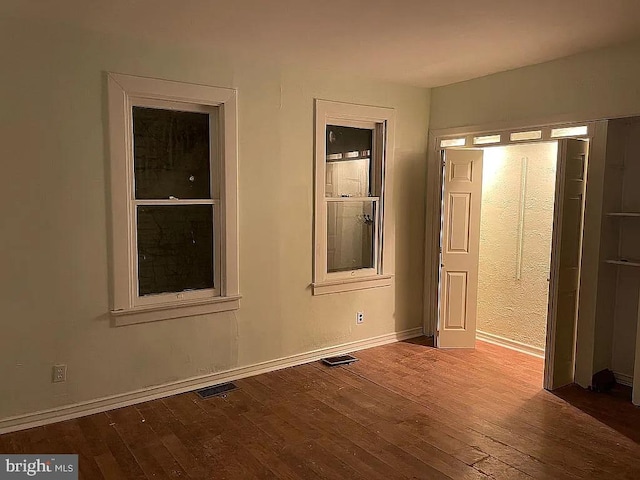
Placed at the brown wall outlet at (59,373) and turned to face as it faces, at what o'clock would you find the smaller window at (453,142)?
The smaller window is roughly at 9 o'clock from the brown wall outlet.

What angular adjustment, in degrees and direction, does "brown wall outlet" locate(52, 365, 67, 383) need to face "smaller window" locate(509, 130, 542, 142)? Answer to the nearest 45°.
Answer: approximately 90° to its left

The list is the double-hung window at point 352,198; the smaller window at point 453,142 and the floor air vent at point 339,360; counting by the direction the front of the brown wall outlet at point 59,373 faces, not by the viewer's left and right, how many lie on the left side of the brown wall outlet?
3

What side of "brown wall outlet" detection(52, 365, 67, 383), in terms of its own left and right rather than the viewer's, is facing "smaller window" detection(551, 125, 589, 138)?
left

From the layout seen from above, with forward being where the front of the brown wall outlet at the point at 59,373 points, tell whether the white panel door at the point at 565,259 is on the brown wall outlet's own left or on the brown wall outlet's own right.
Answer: on the brown wall outlet's own left

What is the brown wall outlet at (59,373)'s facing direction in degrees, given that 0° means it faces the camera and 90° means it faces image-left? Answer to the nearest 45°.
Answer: approximately 0°

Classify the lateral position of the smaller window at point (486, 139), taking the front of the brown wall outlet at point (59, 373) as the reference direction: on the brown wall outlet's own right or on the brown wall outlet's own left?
on the brown wall outlet's own left

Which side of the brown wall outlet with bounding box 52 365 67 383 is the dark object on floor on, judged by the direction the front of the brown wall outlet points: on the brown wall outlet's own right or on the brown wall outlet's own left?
on the brown wall outlet's own left

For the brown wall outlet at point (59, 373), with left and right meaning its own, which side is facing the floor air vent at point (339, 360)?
left
